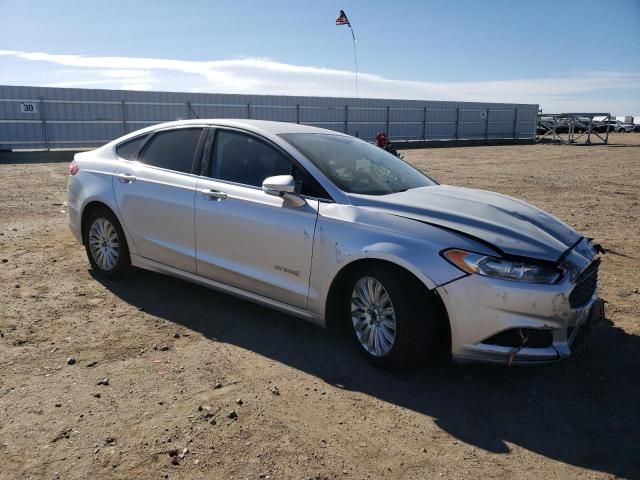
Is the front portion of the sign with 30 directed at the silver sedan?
yes

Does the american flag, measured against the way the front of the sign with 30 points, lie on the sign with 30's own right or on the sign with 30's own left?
on the sign with 30's own left

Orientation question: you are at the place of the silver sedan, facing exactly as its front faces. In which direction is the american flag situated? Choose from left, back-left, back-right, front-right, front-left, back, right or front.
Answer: back-left

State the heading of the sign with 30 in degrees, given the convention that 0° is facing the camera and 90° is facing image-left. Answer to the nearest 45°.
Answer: approximately 0°

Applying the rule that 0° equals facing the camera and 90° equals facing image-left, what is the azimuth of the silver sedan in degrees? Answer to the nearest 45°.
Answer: approximately 315°

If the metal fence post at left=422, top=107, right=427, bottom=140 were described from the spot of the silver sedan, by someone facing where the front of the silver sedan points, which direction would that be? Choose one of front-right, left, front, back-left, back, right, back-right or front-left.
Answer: back-left

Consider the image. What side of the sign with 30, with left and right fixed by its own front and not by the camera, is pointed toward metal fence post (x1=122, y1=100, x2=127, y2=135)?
left

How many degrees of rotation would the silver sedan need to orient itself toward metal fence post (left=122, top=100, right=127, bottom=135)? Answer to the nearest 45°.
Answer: approximately 180°

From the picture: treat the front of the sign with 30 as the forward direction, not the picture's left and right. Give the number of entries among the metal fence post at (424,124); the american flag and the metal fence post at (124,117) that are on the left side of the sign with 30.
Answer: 3

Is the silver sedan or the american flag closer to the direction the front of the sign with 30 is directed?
the silver sedan
